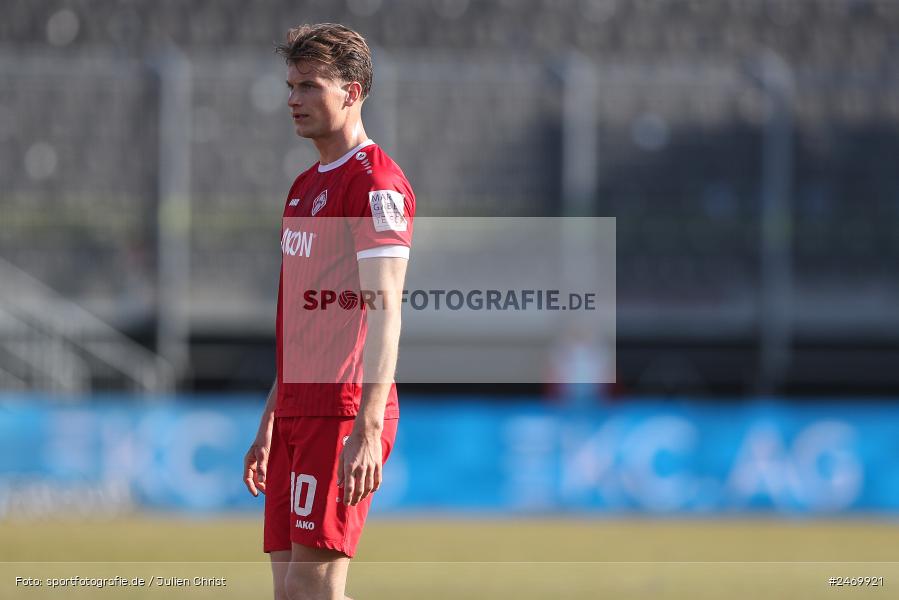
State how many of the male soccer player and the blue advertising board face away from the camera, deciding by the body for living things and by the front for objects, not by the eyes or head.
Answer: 0

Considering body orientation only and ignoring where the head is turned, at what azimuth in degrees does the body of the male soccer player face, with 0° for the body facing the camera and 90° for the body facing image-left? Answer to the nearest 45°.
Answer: approximately 45°

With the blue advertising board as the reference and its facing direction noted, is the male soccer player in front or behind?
in front

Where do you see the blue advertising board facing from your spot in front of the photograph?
facing the viewer

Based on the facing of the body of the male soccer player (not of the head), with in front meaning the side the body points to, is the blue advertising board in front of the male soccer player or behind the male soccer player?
behind
